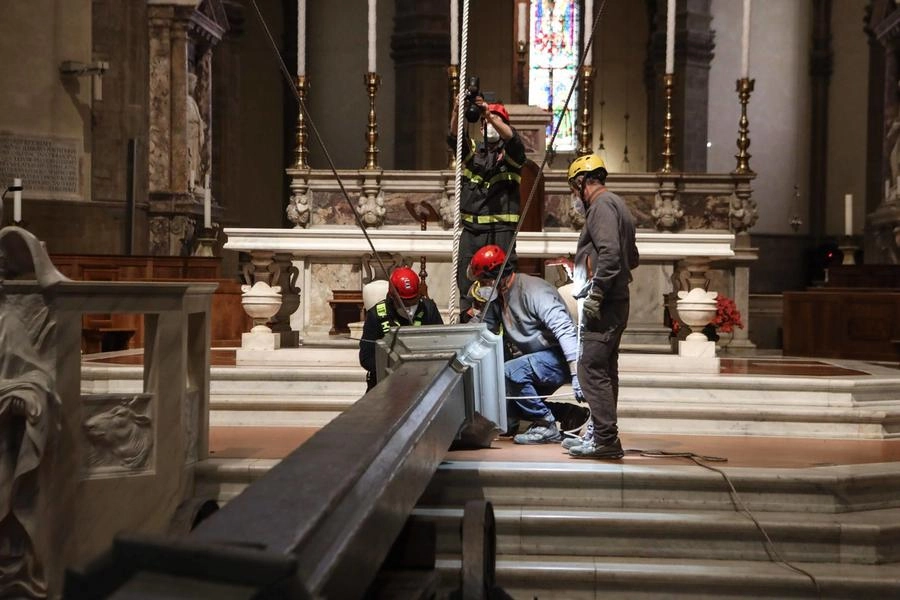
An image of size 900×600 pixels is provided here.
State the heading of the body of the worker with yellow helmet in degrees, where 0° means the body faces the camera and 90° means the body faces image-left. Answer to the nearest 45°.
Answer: approximately 90°

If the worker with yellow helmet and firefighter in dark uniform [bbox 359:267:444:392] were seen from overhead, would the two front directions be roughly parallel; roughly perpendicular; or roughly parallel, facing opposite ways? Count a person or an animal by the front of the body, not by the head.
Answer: roughly perpendicular

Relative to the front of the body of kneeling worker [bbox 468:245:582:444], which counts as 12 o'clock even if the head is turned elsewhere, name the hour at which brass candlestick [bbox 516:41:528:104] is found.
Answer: The brass candlestick is roughly at 3 o'clock from the kneeling worker.

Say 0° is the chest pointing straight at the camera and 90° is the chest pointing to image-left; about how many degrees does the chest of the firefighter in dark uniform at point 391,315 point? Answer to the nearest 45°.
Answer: approximately 0°

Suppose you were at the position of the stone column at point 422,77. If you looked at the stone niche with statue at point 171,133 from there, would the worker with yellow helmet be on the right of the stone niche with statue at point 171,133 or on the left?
left

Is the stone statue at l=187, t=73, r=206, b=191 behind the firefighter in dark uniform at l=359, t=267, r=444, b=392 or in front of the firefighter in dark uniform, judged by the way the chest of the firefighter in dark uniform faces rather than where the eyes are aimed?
behind

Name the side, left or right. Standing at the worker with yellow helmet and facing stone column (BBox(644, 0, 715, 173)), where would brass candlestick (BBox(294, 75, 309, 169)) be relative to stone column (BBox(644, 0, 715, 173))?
left

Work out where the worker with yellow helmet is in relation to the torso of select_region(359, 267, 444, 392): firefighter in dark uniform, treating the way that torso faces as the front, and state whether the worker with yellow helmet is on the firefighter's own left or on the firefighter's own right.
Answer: on the firefighter's own left

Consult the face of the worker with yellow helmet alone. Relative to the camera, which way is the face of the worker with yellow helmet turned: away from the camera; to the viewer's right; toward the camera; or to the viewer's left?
to the viewer's left

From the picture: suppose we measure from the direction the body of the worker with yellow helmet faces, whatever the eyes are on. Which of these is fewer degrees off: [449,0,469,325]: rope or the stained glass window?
the rope

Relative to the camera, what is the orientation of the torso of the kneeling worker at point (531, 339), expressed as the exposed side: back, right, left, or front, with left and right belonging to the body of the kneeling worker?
left

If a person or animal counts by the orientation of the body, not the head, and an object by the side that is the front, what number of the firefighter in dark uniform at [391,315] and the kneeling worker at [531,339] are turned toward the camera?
1
